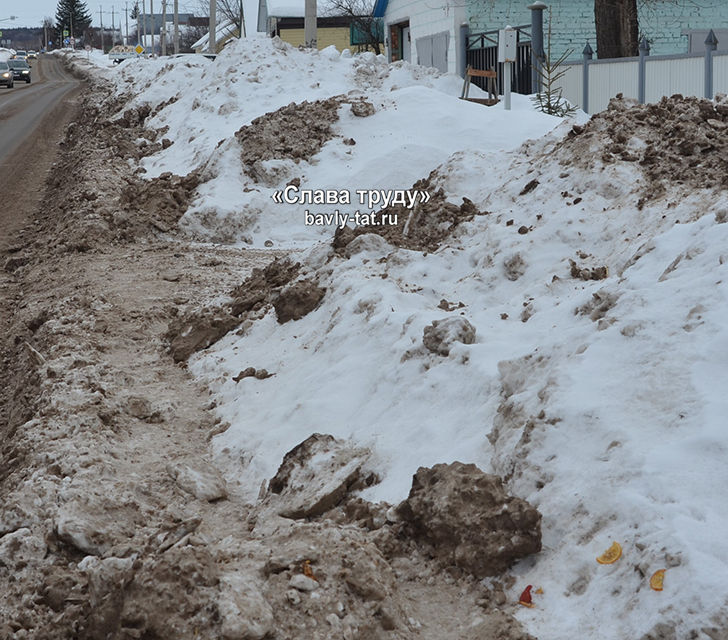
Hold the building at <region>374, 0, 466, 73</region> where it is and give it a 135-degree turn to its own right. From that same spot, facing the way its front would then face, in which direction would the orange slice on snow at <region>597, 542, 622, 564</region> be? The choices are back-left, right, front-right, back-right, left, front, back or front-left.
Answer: back

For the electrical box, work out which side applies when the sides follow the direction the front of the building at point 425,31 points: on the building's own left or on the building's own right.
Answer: on the building's own left

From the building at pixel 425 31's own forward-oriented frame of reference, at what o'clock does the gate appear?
The gate is roughly at 10 o'clock from the building.

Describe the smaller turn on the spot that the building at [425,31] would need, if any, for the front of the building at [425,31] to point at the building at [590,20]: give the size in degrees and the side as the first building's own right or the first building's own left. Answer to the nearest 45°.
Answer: approximately 90° to the first building's own left

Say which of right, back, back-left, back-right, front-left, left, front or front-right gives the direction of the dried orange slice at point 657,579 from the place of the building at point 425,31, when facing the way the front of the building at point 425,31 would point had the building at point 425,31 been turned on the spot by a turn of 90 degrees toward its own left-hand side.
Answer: front-right

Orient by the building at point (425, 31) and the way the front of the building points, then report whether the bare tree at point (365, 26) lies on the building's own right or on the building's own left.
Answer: on the building's own right
